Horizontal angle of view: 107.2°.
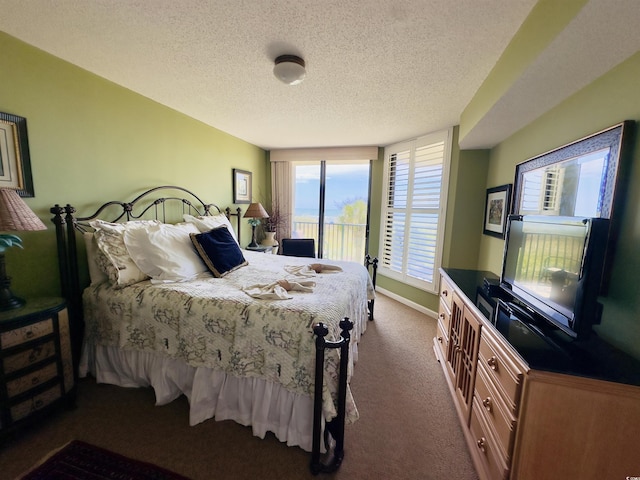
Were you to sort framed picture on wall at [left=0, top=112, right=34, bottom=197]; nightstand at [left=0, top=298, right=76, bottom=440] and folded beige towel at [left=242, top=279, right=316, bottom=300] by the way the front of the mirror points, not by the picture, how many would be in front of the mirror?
3

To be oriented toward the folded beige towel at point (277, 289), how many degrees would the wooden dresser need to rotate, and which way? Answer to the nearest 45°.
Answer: approximately 45° to its right

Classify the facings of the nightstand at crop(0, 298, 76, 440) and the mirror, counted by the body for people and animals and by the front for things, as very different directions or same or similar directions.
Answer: very different directions

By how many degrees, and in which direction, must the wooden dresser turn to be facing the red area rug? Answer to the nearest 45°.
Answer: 0° — it already faces it

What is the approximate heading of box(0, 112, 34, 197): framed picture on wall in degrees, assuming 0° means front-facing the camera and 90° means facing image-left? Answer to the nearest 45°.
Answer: approximately 315°

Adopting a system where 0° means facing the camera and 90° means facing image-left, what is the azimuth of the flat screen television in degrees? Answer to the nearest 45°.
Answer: approximately 45°

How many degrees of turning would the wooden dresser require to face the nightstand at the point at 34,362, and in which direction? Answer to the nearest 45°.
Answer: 0° — it already faces it

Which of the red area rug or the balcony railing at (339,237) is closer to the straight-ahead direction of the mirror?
the red area rug

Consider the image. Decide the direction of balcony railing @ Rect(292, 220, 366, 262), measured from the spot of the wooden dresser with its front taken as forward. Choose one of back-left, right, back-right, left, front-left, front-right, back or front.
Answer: right

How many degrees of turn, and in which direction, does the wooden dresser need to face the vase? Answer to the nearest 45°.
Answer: approximately 45° to its right

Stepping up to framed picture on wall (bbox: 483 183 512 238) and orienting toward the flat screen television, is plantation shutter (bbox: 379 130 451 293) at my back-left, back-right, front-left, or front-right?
back-right

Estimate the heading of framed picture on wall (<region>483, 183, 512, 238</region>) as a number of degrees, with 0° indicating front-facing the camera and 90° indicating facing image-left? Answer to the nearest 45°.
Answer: approximately 45°

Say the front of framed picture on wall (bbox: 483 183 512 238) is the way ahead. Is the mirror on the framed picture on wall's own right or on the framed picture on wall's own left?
on the framed picture on wall's own left

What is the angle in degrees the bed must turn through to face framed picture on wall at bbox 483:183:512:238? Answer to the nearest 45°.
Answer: approximately 45° to its left
